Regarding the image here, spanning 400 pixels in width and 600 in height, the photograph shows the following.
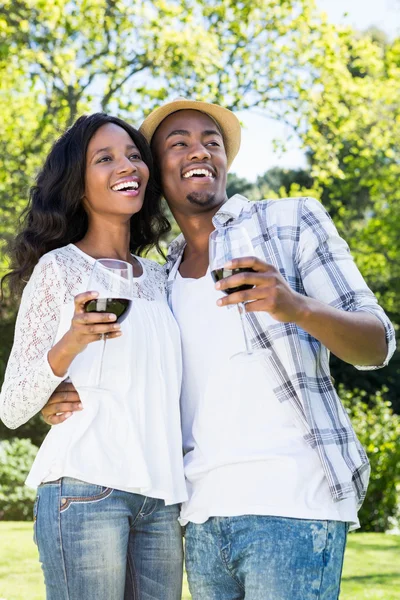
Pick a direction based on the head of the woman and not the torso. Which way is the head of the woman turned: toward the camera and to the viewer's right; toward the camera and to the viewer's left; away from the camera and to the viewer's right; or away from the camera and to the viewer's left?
toward the camera and to the viewer's right

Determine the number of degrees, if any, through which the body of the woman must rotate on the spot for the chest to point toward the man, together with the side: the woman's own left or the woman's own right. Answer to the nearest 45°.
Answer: approximately 45° to the woman's own left
